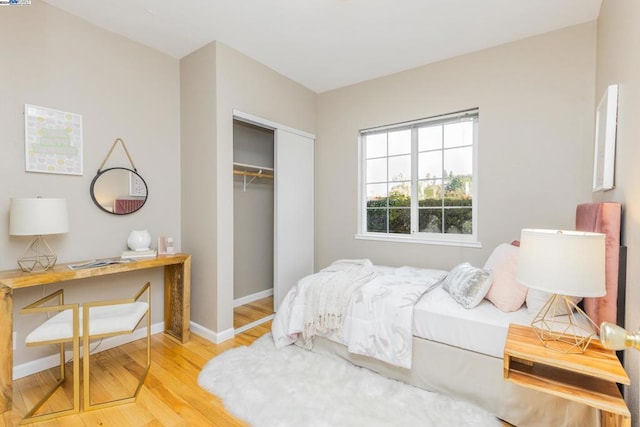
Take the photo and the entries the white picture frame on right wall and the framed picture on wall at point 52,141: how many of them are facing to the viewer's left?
1

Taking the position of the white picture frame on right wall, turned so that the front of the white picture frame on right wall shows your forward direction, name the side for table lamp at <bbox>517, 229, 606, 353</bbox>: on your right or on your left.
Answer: on your left

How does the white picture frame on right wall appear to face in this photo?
to the viewer's left

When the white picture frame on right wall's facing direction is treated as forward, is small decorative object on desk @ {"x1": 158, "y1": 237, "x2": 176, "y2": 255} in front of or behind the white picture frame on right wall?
in front

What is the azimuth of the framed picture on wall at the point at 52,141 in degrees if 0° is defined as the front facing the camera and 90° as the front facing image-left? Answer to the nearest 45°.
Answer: approximately 315°
